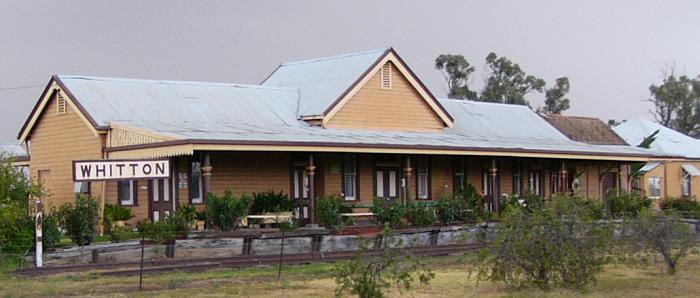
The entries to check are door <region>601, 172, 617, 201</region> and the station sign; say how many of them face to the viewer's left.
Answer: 0

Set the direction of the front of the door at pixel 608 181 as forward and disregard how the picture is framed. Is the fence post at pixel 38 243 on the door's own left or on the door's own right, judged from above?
on the door's own right

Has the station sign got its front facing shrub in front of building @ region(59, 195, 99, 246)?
no

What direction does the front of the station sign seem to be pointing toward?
toward the camera

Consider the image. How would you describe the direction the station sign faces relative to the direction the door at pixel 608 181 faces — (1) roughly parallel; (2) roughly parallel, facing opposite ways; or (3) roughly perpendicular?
roughly parallel

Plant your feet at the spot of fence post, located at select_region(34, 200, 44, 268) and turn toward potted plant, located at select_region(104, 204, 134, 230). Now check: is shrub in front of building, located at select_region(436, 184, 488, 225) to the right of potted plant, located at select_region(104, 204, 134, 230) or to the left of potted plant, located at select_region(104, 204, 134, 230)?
right

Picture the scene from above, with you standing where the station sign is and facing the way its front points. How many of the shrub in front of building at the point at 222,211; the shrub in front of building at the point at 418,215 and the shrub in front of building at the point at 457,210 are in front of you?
0

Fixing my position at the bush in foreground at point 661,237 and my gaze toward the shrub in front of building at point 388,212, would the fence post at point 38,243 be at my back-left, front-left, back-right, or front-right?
front-left

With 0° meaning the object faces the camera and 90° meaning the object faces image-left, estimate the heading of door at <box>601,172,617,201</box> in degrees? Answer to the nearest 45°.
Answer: approximately 315°

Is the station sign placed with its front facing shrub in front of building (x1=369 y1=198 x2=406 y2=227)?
no

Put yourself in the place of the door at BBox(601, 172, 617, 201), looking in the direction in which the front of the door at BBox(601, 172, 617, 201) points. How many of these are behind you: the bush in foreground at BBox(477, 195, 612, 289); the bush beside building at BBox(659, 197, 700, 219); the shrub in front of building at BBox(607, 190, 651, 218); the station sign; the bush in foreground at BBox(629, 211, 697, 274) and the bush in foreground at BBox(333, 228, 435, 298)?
0

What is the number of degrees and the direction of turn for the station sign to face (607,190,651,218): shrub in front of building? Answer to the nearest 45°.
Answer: approximately 135° to its left

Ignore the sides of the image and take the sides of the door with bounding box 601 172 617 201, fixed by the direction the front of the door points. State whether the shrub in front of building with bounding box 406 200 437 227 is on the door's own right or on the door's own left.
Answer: on the door's own right
